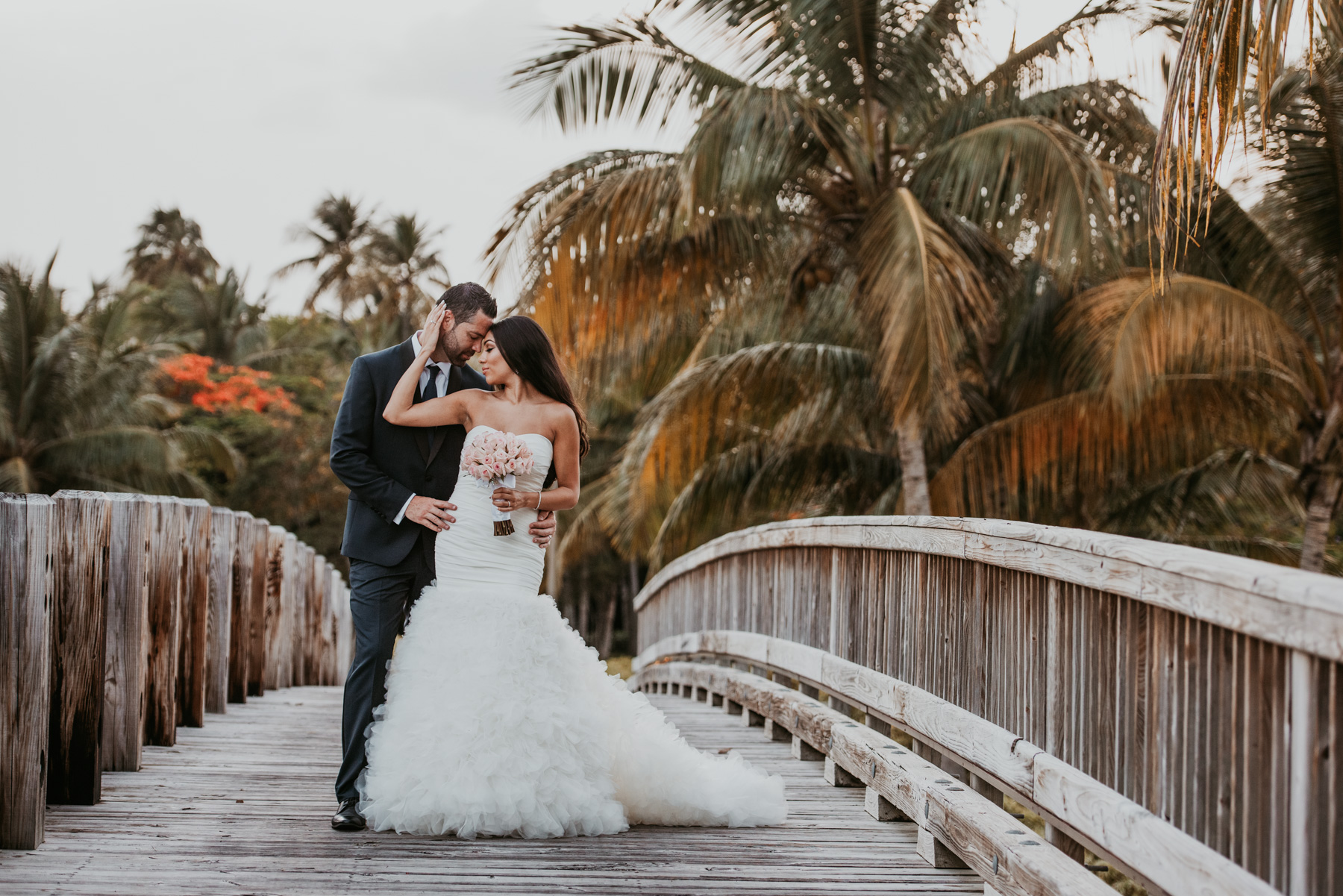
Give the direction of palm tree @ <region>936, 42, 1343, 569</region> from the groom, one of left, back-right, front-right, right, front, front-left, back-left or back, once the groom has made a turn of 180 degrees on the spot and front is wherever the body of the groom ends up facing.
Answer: right

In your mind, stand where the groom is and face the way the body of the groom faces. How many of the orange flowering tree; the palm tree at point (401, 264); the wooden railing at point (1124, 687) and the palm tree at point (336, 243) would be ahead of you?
1

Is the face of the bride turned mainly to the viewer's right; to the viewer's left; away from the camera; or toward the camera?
to the viewer's left

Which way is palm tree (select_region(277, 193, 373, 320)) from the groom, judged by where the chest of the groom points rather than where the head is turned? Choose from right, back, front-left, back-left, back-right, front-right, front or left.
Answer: back-left

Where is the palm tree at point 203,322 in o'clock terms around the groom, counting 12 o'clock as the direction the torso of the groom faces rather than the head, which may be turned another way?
The palm tree is roughly at 7 o'clock from the groom.

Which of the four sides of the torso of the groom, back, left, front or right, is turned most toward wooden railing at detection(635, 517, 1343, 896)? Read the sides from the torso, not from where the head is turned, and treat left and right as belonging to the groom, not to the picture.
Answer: front

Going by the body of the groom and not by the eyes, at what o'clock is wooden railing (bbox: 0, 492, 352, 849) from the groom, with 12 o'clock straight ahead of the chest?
The wooden railing is roughly at 5 o'clock from the groom.

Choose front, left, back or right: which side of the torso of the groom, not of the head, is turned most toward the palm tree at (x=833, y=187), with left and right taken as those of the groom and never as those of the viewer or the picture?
left
